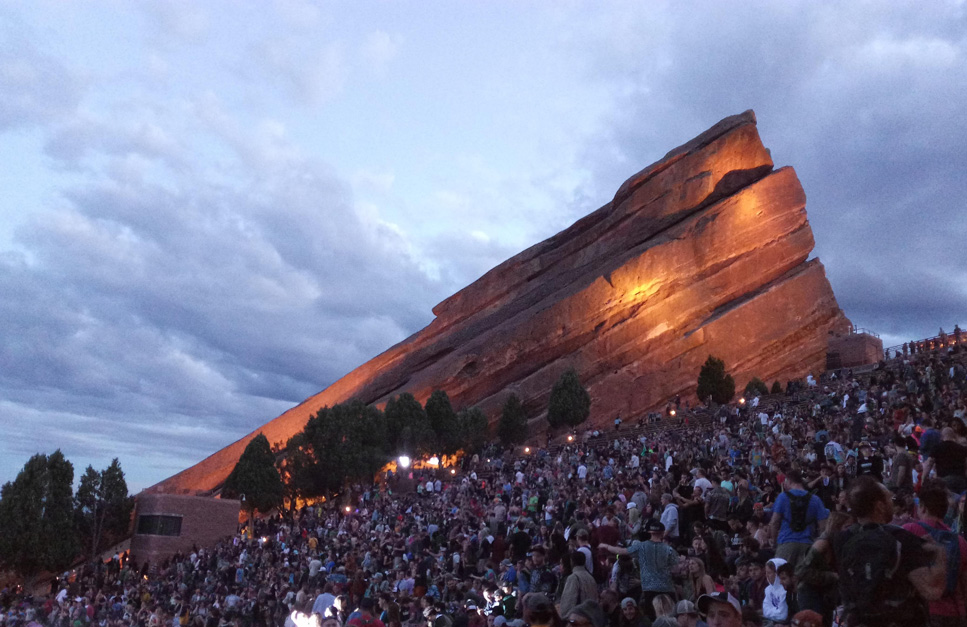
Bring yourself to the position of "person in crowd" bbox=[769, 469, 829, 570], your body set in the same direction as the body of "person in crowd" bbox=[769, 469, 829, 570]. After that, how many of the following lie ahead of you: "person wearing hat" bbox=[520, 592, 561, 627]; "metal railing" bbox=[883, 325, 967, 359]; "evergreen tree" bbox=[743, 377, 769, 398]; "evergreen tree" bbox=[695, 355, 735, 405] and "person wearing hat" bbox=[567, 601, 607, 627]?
3

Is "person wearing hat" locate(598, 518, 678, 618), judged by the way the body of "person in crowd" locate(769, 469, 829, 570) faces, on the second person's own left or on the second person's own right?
on the second person's own left

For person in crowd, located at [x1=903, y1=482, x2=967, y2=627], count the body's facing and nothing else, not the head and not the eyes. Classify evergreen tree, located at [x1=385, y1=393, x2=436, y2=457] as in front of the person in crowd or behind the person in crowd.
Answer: in front

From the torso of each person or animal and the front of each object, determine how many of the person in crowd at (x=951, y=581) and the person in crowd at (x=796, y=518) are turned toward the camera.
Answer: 0

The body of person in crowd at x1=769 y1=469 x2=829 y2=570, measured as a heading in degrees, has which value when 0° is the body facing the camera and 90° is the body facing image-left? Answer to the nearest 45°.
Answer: approximately 180°

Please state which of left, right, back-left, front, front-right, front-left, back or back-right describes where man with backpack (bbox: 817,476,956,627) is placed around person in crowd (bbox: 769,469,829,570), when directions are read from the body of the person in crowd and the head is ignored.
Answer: back

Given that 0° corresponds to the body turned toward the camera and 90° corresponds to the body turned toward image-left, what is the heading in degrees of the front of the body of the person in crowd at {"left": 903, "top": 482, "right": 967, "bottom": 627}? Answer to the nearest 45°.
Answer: approximately 135°

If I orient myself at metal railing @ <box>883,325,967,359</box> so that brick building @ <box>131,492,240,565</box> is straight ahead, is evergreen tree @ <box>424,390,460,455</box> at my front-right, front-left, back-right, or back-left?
front-right

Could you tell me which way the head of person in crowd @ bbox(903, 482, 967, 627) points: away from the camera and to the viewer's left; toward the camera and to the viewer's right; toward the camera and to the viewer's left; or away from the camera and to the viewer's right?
away from the camera and to the viewer's left

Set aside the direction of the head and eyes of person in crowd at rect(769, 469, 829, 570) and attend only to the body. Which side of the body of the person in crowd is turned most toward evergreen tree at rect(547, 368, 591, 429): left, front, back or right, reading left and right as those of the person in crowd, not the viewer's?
front

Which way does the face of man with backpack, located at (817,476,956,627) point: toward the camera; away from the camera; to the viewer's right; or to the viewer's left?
away from the camera
